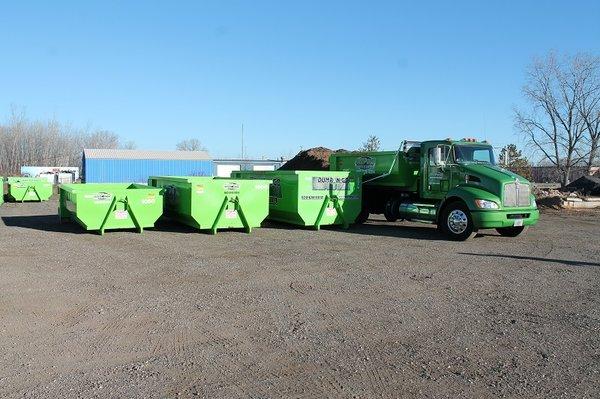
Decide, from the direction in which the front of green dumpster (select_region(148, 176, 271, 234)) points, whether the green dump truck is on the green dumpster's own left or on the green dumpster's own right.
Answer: on the green dumpster's own left

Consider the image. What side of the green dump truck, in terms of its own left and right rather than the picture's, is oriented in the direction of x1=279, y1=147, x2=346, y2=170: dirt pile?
back

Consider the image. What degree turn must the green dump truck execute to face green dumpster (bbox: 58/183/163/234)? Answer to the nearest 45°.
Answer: approximately 135° to its right

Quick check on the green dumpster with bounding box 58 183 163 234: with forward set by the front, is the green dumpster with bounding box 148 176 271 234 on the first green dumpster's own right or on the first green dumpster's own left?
on the first green dumpster's own left

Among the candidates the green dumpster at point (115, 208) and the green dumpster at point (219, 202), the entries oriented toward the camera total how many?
2

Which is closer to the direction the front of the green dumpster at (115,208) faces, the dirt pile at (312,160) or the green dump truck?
the green dump truck

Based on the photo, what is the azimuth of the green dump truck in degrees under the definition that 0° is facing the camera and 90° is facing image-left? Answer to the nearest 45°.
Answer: approximately 315°
